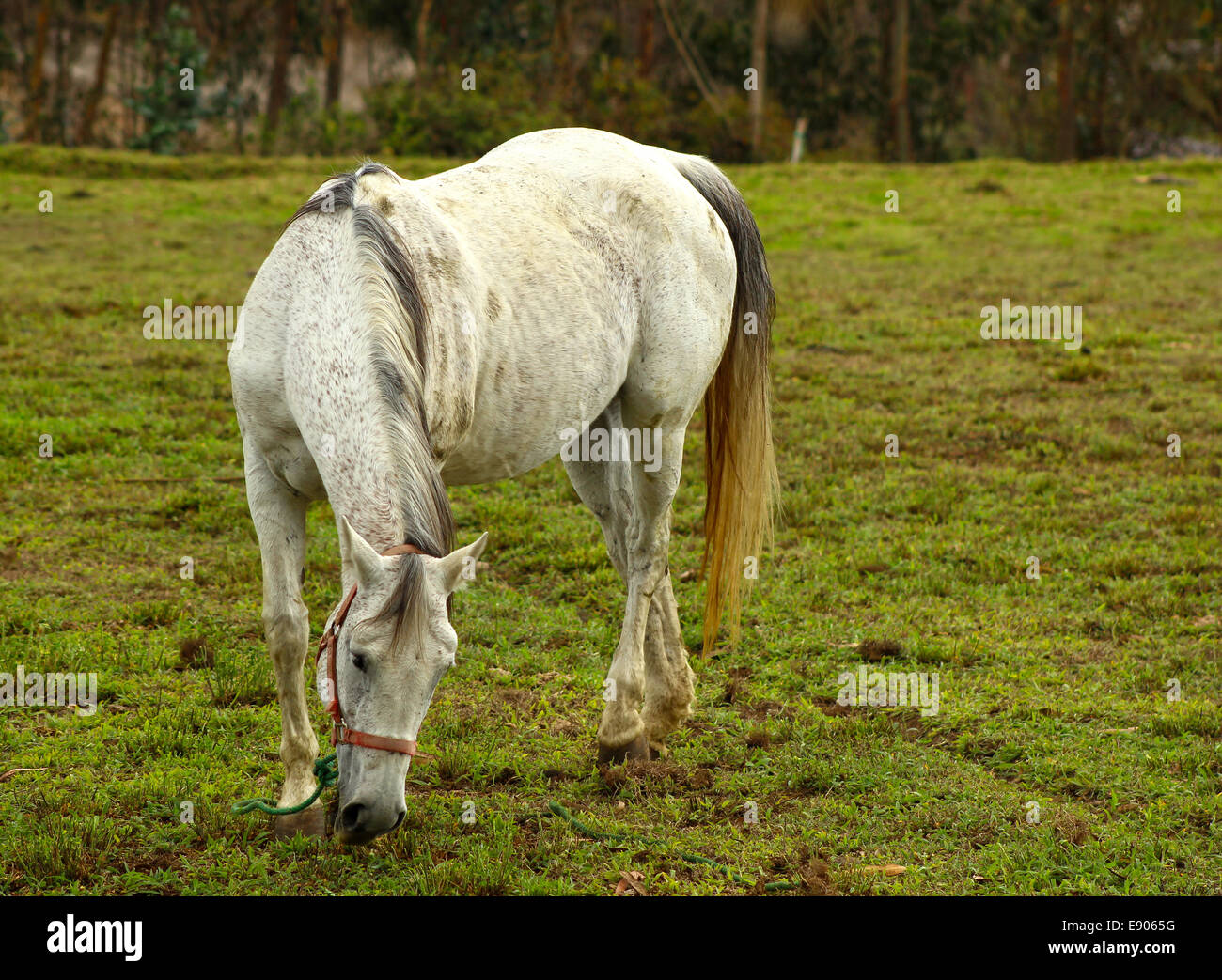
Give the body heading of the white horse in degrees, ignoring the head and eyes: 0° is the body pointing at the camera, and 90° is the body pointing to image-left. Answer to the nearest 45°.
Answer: approximately 45°

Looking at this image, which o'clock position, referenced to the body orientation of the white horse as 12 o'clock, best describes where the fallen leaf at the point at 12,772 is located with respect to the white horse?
The fallen leaf is roughly at 2 o'clock from the white horse.
